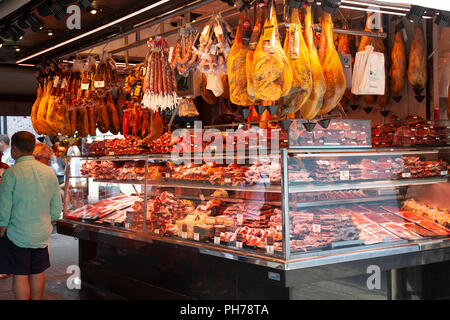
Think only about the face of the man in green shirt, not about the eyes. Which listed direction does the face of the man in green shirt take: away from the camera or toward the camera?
away from the camera

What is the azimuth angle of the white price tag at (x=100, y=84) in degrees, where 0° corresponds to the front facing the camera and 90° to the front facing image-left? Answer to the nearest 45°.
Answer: approximately 0°

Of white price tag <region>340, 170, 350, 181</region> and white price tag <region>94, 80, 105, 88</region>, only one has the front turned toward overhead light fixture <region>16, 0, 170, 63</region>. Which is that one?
white price tag <region>94, 80, 105, 88</region>

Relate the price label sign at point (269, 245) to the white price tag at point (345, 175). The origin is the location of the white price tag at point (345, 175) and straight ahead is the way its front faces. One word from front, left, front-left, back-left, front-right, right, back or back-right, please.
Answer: front-right

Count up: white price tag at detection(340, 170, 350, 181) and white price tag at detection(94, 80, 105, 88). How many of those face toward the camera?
2

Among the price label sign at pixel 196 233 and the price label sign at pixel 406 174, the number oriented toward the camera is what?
2

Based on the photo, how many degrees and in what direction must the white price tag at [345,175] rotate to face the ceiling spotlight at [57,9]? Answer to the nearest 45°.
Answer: approximately 90° to its right

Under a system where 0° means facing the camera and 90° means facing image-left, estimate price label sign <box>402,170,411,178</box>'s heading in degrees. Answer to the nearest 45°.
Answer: approximately 0°

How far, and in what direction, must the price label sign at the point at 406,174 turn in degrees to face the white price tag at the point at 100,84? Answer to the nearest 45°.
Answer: approximately 90° to its right

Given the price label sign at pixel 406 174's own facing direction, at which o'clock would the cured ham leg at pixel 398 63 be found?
The cured ham leg is roughly at 6 o'clock from the price label sign.

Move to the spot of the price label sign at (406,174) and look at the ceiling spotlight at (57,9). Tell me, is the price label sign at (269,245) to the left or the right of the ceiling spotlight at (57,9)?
left
